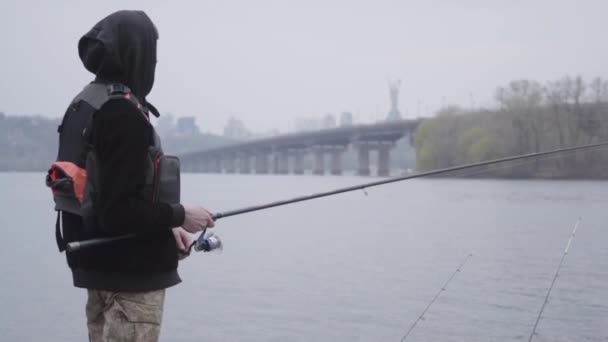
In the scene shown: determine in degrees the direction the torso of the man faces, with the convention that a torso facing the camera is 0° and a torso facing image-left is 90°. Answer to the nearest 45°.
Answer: approximately 270°
